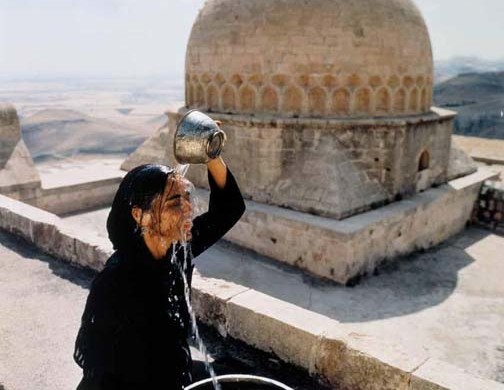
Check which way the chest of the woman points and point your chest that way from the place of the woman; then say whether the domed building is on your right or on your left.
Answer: on your left

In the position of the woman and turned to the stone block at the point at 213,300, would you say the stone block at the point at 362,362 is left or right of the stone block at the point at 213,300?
right

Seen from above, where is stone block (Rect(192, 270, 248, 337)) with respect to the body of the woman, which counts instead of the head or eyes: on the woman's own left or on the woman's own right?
on the woman's own left

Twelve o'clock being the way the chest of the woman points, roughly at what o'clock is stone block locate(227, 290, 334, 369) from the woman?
The stone block is roughly at 10 o'clock from the woman.
